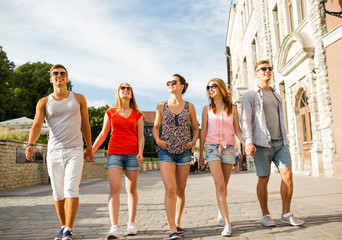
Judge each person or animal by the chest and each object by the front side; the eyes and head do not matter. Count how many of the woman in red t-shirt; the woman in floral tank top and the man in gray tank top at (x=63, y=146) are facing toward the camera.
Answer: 3

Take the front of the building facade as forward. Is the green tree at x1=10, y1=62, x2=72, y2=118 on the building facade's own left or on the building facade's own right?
on the building facade's own right

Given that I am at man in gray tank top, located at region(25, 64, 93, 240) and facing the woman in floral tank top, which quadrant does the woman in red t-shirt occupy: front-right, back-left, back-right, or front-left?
front-left

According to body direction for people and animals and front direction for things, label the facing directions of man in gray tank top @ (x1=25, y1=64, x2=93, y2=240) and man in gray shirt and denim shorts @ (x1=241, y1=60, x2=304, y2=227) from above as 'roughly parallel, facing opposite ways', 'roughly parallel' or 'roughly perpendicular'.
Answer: roughly parallel

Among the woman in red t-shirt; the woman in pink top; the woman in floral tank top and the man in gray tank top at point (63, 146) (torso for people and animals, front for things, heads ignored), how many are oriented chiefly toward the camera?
4

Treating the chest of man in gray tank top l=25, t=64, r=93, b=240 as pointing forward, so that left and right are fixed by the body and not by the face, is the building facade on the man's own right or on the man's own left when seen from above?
on the man's own left

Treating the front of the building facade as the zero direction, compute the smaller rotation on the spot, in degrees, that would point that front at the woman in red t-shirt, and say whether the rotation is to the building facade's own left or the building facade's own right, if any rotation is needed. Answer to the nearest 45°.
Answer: approximately 45° to the building facade's own left

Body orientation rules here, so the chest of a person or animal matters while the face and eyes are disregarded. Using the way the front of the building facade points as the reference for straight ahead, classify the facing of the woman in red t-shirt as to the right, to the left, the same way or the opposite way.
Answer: to the left

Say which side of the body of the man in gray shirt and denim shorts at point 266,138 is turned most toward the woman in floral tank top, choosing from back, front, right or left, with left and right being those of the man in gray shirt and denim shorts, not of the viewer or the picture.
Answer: right

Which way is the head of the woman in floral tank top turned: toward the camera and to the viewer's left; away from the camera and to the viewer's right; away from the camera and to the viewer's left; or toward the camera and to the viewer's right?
toward the camera and to the viewer's left

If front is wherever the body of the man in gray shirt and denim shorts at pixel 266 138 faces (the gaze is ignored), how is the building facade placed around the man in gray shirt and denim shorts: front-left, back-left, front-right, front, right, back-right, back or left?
back-left

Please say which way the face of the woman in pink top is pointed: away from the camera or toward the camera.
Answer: toward the camera

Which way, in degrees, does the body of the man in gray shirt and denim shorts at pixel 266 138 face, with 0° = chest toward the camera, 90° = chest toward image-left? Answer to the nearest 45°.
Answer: approximately 315°

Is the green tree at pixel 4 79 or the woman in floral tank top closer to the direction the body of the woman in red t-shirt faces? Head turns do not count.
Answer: the woman in floral tank top

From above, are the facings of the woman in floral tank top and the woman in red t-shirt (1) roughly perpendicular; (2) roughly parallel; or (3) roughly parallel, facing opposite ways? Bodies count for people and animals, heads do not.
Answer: roughly parallel

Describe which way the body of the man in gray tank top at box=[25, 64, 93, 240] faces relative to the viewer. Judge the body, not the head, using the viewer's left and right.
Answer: facing the viewer

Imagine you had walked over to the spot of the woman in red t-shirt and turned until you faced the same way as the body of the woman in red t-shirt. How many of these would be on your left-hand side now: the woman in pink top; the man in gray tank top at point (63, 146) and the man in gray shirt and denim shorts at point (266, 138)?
2

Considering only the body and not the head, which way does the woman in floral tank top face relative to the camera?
toward the camera
